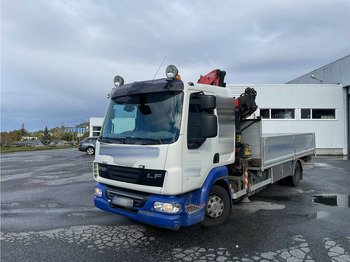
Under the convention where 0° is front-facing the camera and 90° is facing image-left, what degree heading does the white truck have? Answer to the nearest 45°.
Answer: approximately 45°

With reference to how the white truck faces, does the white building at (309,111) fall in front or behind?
behind
